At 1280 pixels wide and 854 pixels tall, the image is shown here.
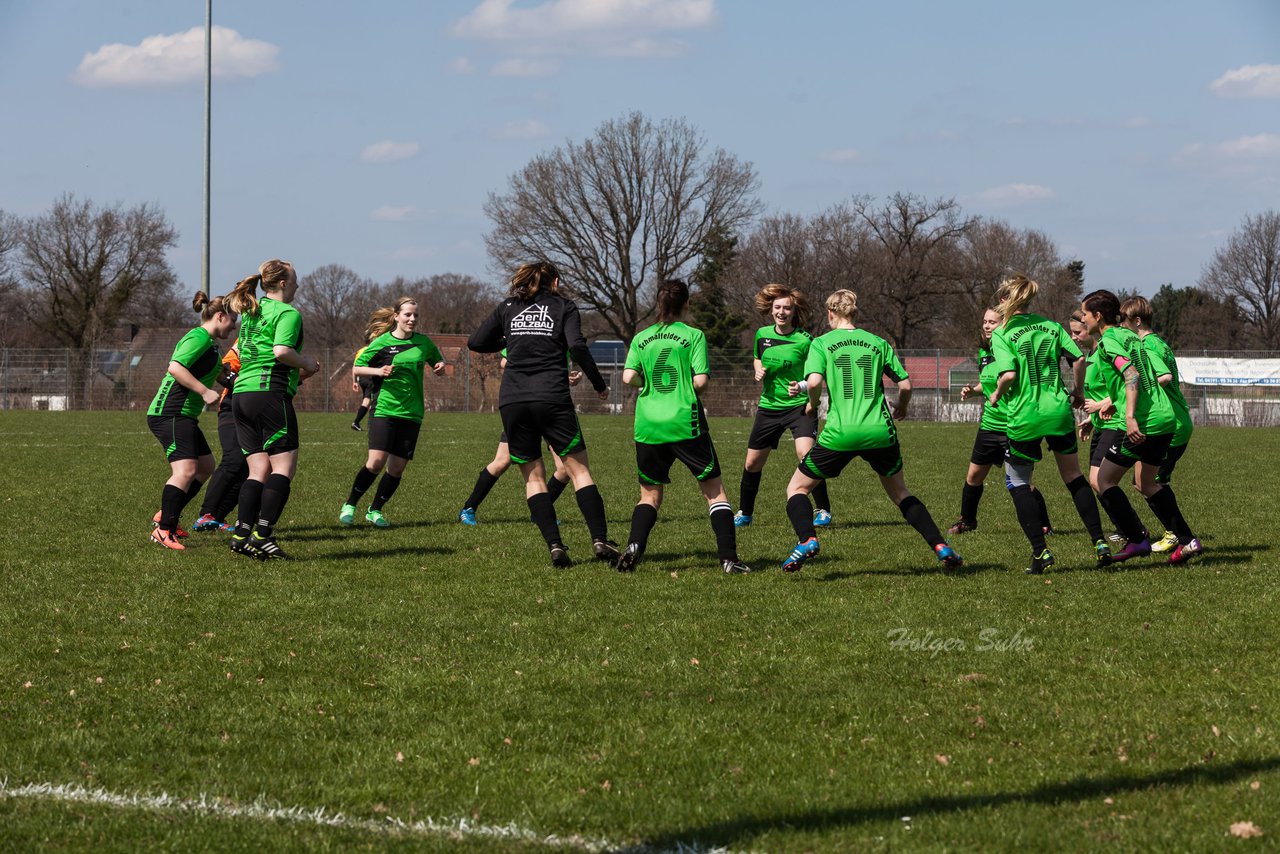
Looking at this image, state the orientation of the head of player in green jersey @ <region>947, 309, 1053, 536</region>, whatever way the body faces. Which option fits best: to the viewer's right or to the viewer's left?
to the viewer's left

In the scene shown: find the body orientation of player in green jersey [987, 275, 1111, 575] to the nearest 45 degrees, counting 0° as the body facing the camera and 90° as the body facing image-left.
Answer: approximately 180°

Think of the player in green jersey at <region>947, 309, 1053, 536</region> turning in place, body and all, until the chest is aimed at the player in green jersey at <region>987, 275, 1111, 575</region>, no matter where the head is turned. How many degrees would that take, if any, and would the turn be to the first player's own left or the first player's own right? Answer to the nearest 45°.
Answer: approximately 45° to the first player's own left

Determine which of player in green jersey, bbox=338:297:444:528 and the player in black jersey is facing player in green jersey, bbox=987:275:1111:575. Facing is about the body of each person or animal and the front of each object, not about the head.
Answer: player in green jersey, bbox=338:297:444:528

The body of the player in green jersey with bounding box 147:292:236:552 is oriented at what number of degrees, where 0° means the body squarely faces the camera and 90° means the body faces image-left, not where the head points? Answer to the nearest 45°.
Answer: approximately 270°

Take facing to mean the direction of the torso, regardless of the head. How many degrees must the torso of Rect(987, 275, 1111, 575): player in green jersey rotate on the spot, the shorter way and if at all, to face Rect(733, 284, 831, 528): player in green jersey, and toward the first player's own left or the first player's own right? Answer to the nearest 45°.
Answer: approximately 45° to the first player's own left

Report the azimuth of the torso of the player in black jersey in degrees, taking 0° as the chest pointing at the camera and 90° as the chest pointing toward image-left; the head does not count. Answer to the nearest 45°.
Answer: approximately 180°

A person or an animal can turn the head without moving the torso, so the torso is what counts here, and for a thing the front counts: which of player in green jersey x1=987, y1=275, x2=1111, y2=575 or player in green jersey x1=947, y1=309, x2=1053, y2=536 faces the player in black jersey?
player in green jersey x1=947, y1=309, x2=1053, y2=536

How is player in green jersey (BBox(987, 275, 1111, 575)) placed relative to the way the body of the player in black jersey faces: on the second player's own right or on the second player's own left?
on the second player's own right

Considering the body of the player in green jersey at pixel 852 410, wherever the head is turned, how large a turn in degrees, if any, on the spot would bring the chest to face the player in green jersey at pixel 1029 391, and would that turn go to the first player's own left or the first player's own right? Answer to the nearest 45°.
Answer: approximately 45° to the first player's own right

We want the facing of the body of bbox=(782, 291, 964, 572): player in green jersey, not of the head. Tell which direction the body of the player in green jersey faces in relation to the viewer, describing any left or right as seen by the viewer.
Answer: facing away from the viewer

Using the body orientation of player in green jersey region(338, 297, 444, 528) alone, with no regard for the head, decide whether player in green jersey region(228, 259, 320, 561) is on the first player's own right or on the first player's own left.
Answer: on the first player's own right
